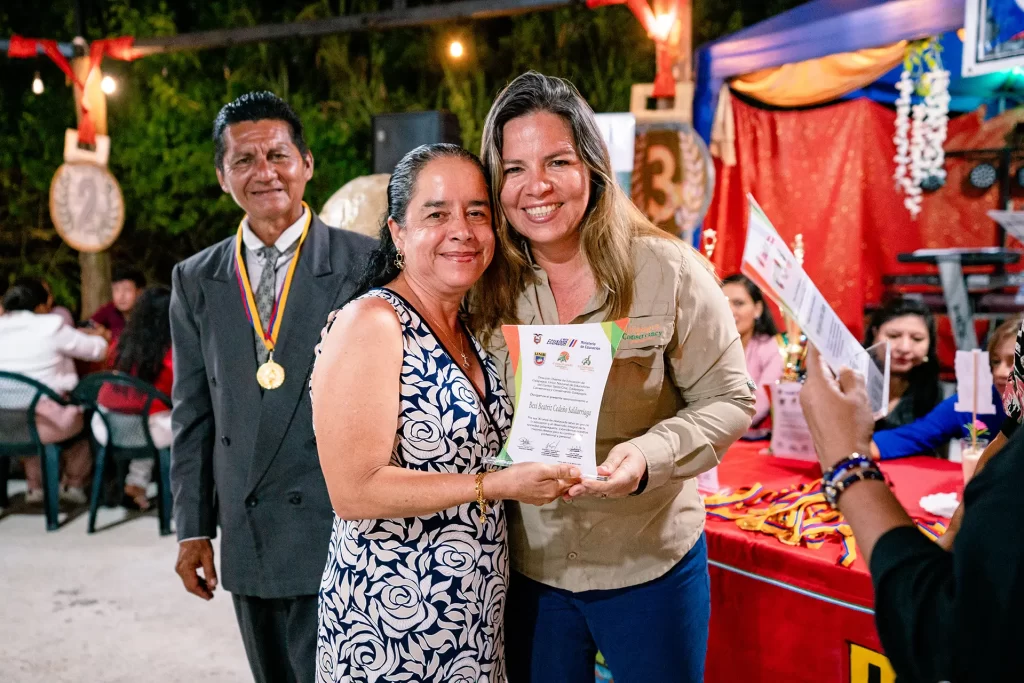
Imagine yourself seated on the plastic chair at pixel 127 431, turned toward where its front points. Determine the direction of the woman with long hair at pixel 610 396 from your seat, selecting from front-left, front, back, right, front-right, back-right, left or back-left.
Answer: back

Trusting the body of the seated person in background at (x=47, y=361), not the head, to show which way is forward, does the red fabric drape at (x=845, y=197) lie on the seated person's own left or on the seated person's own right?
on the seated person's own right

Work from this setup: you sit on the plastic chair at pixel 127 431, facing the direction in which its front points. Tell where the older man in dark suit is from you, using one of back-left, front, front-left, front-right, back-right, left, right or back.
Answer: back

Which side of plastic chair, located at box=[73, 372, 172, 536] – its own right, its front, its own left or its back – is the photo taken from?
back

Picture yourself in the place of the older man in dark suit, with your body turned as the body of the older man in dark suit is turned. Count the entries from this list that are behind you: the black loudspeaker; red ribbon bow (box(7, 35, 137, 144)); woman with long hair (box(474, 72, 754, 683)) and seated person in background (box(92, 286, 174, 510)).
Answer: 3

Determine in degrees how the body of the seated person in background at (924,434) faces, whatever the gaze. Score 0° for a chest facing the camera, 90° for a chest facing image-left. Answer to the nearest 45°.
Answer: approximately 45°
